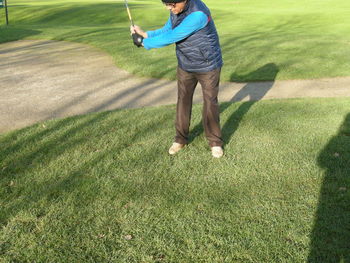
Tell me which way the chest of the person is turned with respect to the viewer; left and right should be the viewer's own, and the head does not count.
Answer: facing the viewer and to the left of the viewer
